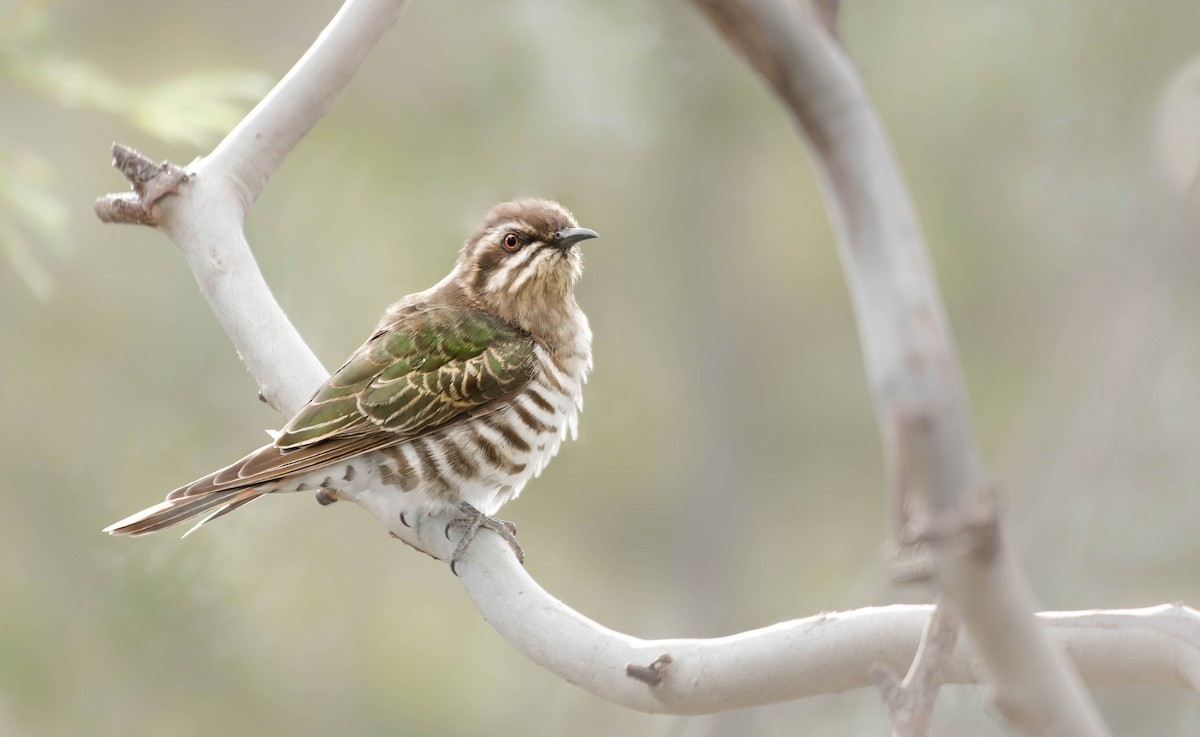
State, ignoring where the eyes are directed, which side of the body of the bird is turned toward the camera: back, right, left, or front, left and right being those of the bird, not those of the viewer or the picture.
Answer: right
